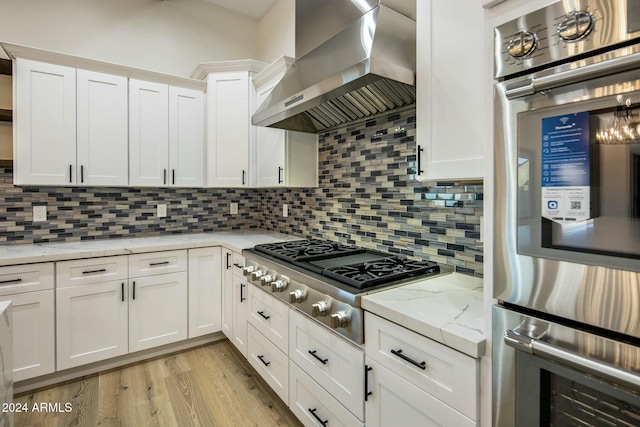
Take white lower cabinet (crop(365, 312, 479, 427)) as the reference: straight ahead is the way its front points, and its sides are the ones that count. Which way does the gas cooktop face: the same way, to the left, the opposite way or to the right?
the same way

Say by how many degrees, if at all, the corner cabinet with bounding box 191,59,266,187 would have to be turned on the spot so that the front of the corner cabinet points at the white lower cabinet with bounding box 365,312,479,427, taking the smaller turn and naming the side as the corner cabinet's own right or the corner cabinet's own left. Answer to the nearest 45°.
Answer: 0° — it already faces it

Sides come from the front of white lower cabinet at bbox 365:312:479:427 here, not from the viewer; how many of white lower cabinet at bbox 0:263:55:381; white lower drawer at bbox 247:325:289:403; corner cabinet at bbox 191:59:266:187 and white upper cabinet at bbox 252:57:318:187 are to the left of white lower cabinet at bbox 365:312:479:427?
0

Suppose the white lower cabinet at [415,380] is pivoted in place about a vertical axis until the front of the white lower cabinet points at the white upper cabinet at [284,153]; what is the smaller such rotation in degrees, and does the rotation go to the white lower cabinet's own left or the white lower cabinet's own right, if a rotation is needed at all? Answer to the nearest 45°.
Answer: approximately 90° to the white lower cabinet's own right

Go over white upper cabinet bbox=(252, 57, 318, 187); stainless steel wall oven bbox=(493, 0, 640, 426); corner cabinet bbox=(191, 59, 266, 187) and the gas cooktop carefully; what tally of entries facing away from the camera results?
0

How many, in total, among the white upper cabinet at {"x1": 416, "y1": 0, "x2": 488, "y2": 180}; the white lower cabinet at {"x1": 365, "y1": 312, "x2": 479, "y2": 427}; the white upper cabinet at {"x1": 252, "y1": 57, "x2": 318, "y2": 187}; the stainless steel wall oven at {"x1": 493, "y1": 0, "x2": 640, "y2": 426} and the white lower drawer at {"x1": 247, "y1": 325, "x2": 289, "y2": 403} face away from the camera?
0

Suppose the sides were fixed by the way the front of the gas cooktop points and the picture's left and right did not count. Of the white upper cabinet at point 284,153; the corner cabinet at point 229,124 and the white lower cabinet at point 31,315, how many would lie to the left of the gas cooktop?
0

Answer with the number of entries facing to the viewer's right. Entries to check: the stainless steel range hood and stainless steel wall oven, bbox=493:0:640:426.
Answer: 0

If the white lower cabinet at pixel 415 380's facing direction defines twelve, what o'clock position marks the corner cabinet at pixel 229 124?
The corner cabinet is roughly at 3 o'clock from the white lower cabinet.

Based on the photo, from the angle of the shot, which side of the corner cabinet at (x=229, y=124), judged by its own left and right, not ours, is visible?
front

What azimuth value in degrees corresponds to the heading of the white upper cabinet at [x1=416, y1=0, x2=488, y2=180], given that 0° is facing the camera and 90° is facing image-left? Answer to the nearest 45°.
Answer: approximately 45°

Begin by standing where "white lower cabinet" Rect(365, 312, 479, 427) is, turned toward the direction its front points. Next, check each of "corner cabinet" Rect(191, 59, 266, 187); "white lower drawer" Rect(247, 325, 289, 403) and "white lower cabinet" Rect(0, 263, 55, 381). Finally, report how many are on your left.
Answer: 0

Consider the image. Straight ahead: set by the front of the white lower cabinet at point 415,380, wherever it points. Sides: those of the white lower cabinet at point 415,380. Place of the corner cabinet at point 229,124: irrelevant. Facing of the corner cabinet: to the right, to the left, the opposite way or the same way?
to the left

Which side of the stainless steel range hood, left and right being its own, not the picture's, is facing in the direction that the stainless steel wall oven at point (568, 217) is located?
left

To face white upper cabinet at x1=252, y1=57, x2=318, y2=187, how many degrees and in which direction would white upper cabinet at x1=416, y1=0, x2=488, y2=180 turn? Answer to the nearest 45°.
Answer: approximately 90° to its right

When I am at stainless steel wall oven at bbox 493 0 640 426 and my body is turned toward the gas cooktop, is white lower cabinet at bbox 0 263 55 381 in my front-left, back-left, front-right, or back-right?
front-left

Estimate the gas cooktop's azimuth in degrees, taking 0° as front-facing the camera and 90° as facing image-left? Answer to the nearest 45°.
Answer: approximately 45°

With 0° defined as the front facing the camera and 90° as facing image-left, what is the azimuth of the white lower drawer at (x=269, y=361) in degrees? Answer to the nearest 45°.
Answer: approximately 45°

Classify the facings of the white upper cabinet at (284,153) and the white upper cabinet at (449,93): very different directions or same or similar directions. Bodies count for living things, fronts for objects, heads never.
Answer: same or similar directions

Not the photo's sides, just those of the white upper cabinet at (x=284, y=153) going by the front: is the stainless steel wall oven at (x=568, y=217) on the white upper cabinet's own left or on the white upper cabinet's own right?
on the white upper cabinet's own left
